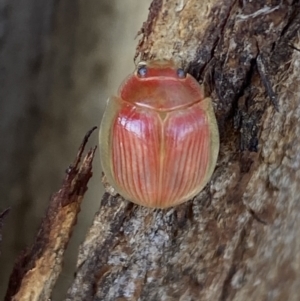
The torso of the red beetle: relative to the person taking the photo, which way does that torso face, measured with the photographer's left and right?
facing away from the viewer
